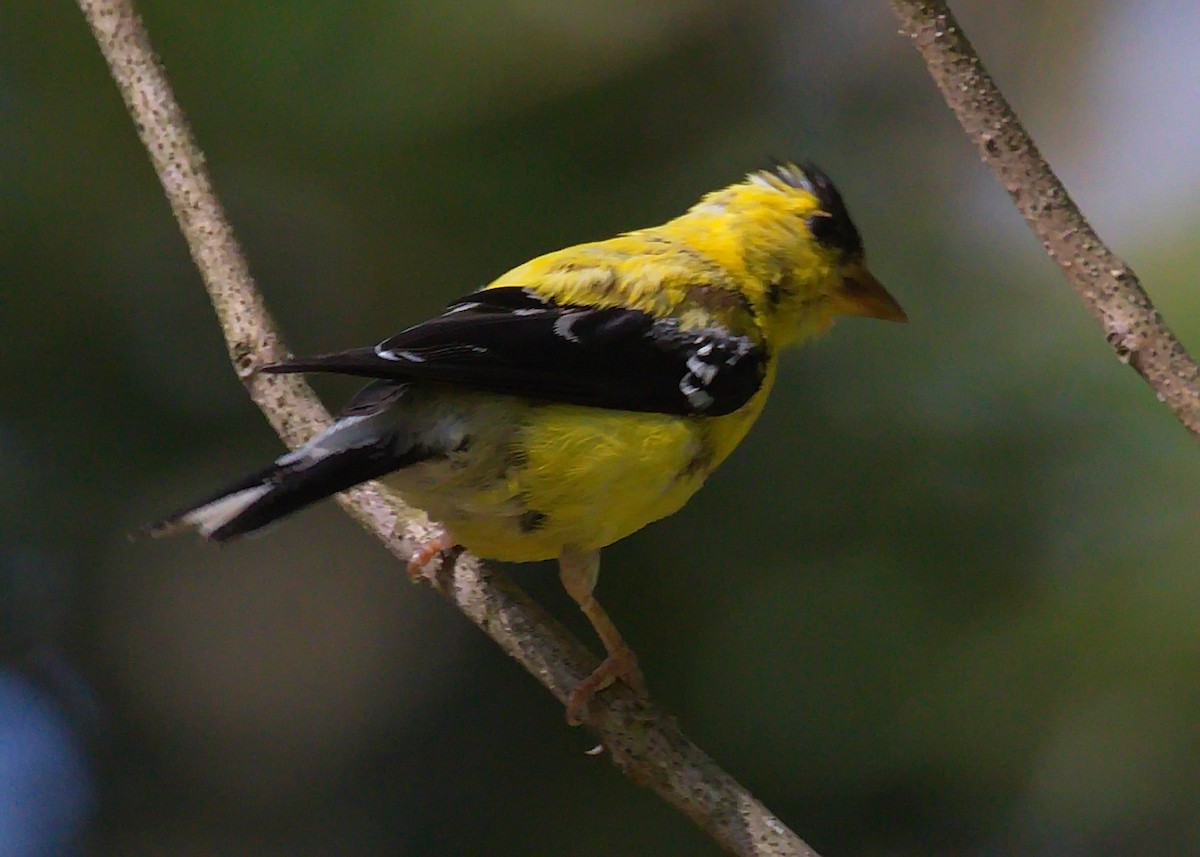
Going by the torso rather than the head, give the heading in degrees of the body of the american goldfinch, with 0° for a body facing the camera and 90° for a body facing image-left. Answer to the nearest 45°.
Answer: approximately 270°
